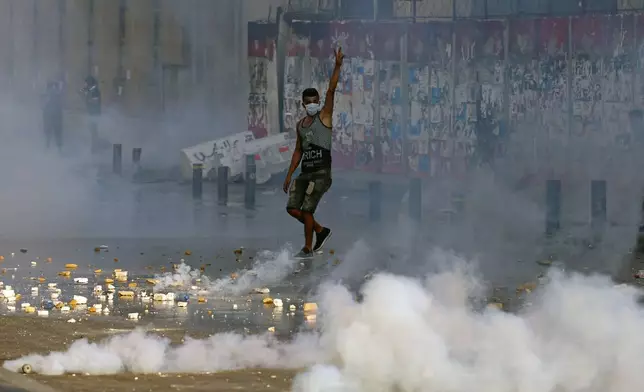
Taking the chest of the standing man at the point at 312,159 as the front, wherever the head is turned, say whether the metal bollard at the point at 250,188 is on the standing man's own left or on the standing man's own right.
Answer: on the standing man's own right

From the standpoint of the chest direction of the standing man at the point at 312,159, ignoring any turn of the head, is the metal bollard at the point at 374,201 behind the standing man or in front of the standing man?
behind

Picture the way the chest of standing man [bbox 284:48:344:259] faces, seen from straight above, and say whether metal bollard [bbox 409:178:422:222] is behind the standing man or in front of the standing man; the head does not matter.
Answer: behind

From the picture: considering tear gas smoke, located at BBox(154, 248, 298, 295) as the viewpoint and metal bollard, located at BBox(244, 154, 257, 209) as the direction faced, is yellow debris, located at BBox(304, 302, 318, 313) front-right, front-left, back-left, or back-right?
back-right

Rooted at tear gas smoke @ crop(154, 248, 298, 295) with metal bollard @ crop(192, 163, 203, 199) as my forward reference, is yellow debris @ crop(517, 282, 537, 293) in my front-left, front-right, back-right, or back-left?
back-right

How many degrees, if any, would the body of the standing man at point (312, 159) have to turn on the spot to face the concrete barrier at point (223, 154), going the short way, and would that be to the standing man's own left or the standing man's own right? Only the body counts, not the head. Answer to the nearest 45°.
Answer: approximately 135° to the standing man's own right

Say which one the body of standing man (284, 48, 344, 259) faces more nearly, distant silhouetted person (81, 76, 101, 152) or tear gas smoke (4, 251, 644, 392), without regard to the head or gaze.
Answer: the tear gas smoke

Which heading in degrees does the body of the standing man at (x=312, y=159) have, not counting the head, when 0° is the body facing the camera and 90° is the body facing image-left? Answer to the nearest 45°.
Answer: approximately 45°

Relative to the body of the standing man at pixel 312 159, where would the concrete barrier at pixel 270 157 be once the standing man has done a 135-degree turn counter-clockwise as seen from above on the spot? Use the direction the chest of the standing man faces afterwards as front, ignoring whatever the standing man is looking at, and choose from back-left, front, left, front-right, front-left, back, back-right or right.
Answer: left

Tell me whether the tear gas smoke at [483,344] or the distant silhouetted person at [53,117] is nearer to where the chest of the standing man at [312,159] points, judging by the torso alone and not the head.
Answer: the tear gas smoke
